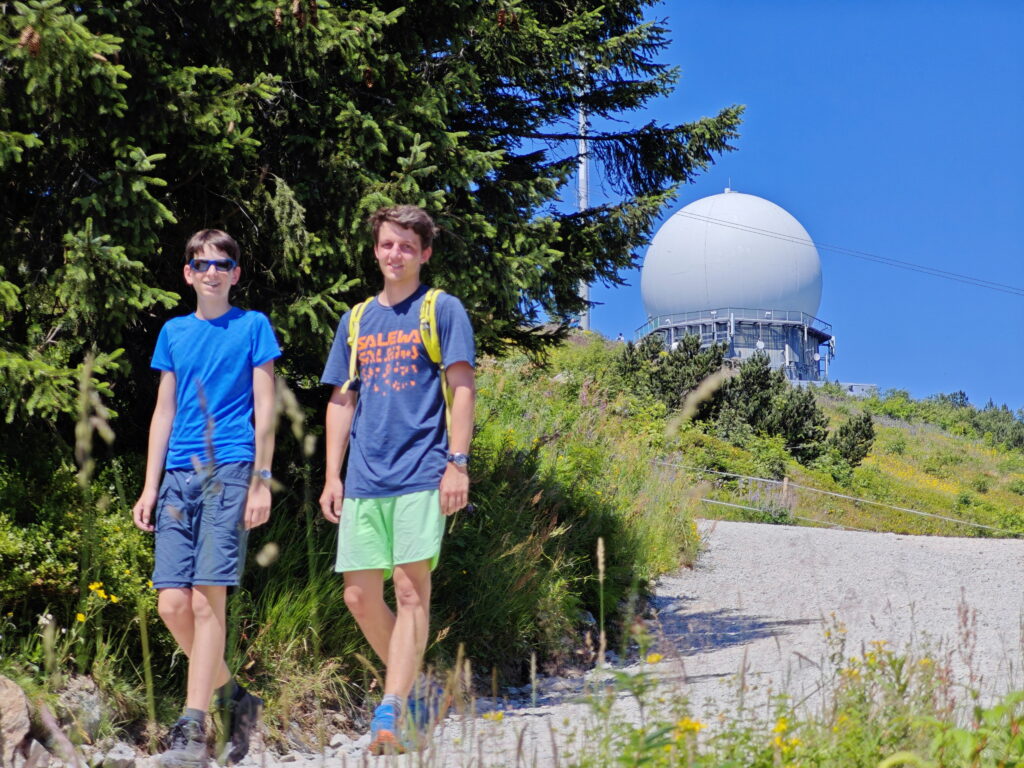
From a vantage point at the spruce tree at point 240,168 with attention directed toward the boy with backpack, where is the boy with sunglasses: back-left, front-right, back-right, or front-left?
front-right

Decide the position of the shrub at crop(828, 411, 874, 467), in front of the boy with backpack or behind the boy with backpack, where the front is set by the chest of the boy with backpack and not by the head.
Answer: behind

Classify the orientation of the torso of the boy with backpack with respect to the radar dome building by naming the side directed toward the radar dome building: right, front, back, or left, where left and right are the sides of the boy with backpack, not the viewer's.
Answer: back

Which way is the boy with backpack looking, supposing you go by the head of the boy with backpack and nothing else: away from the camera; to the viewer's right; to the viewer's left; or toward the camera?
toward the camera

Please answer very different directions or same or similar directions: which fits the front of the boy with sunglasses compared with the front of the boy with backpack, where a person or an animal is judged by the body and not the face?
same or similar directions

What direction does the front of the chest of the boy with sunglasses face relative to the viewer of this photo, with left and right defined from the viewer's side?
facing the viewer

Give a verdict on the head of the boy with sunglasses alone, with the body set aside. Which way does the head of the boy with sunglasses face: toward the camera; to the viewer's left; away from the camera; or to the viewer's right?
toward the camera

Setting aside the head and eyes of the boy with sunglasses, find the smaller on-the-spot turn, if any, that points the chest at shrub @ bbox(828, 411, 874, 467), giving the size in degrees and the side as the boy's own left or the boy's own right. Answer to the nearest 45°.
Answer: approximately 135° to the boy's own left

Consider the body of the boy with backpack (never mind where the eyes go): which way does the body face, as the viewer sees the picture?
toward the camera

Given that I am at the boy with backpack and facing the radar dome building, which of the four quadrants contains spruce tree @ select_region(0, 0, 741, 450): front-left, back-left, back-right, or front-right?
front-left

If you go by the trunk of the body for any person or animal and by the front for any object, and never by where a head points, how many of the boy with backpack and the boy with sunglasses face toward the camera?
2
